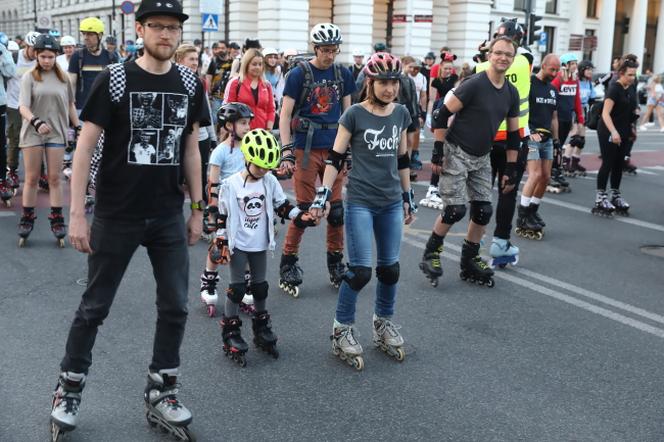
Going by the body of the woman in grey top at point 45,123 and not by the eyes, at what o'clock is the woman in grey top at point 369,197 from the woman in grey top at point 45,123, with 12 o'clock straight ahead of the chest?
the woman in grey top at point 369,197 is roughly at 11 o'clock from the woman in grey top at point 45,123.

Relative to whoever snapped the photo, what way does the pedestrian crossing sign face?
facing the viewer

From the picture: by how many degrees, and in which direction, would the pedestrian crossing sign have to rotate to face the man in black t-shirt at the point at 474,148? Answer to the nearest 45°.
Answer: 0° — it already faces them

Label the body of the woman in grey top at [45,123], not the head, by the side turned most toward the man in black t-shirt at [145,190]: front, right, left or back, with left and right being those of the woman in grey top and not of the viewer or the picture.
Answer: front

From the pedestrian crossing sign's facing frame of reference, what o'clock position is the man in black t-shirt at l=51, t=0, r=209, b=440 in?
The man in black t-shirt is roughly at 12 o'clock from the pedestrian crossing sign.

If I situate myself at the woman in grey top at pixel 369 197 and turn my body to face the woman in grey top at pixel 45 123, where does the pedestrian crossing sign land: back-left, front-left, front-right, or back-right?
front-right

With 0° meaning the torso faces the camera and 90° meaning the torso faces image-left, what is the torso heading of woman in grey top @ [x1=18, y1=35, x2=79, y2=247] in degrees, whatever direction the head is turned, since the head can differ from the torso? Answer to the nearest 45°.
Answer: approximately 0°

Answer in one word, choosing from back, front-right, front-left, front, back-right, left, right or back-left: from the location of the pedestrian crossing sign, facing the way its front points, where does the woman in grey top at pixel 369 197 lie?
front

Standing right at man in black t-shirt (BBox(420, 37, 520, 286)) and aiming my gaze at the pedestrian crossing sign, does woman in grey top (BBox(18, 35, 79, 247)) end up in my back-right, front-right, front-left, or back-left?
front-left

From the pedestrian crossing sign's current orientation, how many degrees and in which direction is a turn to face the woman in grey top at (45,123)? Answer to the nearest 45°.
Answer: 0° — it already faces them

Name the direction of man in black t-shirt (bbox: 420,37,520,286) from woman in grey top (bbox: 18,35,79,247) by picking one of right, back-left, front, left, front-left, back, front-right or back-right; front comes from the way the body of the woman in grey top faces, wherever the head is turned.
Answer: front-left
